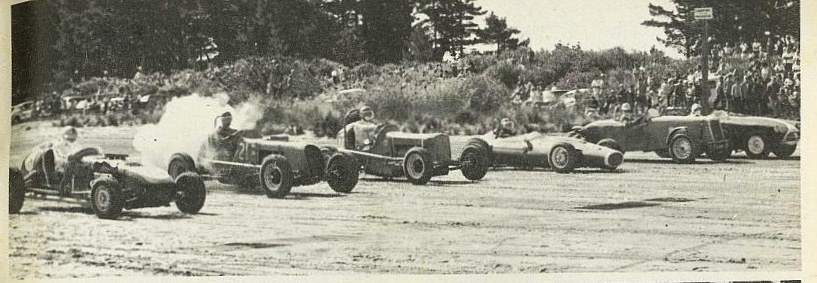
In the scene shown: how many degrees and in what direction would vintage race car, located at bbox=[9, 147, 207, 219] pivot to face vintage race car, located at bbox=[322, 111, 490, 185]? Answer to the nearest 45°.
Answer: approximately 45° to its left

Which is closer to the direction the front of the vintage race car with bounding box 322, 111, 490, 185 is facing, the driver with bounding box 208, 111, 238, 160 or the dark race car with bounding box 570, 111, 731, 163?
the dark race car

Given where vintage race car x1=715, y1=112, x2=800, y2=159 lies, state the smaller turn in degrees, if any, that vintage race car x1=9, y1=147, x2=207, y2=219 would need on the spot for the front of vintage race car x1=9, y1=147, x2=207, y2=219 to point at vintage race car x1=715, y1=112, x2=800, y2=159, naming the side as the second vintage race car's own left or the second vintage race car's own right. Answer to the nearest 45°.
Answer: approximately 45° to the second vintage race car's own left

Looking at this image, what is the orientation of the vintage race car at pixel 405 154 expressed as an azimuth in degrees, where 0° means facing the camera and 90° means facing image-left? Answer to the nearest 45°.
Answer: approximately 315°

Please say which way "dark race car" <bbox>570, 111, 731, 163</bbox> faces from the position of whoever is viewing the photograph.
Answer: facing the viewer and to the right of the viewer

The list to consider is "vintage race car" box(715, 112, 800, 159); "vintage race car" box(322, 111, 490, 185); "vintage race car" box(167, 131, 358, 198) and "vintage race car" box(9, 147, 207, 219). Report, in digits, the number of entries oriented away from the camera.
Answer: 0

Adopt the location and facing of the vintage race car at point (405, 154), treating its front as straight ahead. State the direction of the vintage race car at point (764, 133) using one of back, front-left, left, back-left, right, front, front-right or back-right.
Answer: front-left

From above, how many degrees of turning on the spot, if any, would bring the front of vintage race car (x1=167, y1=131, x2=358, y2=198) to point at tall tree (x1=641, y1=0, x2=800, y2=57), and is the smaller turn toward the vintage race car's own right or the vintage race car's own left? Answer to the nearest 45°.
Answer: approximately 45° to the vintage race car's own left

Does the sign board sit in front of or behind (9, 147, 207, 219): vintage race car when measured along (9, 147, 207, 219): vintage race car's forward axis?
in front

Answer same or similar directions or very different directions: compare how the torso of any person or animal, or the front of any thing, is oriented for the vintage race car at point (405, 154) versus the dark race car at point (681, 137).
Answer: same or similar directions
